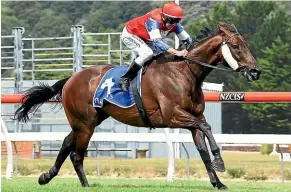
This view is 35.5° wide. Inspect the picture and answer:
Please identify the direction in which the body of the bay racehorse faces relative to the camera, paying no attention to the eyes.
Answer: to the viewer's right
